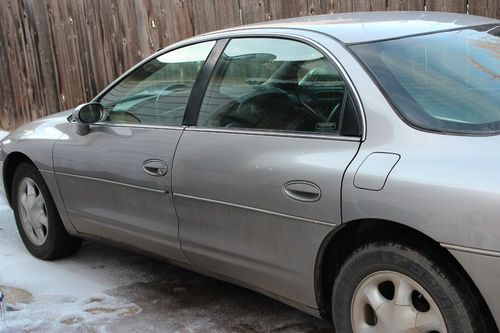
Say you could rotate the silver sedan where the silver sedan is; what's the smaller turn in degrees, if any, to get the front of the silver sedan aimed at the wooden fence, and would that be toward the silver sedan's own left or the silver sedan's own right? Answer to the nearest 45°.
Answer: approximately 45° to the silver sedan's own right

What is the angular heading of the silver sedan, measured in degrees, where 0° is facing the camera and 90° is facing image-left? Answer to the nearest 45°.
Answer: approximately 135°
